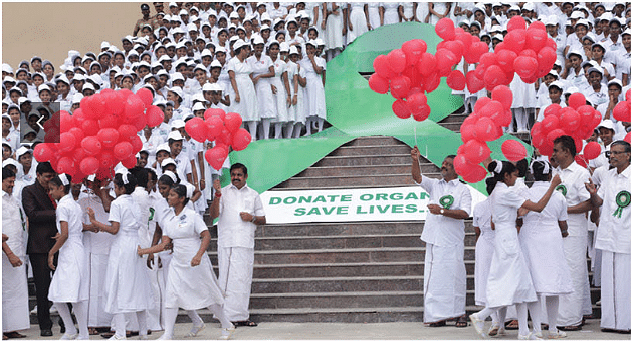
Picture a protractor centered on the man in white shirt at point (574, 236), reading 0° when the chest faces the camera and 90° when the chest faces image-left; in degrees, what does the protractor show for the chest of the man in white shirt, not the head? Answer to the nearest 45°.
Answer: approximately 45°

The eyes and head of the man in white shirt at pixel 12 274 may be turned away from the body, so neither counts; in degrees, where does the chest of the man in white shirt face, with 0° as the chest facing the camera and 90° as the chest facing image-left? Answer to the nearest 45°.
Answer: approximately 315°

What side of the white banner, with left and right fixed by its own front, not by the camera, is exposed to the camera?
front

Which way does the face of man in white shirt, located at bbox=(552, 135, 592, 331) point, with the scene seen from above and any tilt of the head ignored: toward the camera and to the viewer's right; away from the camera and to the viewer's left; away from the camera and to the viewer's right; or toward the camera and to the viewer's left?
toward the camera and to the viewer's left

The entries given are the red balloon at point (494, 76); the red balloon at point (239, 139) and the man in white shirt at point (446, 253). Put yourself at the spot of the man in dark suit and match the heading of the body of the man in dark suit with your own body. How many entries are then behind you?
0

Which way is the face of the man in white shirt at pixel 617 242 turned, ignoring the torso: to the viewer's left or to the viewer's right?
to the viewer's left

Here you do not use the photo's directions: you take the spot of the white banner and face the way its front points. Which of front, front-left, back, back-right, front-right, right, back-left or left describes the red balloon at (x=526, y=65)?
front-left

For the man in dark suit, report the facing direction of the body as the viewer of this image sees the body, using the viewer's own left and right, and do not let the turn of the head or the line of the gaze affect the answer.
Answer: facing the viewer and to the right of the viewer
